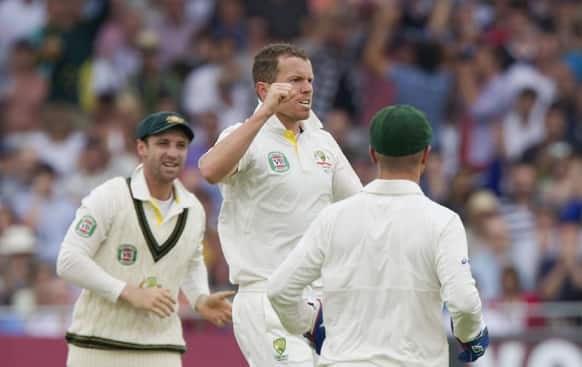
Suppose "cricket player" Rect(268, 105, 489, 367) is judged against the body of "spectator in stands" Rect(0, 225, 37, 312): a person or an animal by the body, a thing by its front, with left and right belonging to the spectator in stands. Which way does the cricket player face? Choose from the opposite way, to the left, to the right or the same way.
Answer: the opposite way

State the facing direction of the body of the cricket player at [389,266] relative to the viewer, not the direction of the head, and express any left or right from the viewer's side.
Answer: facing away from the viewer

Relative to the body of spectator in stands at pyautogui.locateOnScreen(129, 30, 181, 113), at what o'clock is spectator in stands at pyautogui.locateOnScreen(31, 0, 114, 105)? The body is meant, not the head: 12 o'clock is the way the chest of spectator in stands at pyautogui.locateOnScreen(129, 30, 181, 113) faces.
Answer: spectator in stands at pyautogui.locateOnScreen(31, 0, 114, 105) is roughly at 4 o'clock from spectator in stands at pyautogui.locateOnScreen(129, 30, 181, 113).

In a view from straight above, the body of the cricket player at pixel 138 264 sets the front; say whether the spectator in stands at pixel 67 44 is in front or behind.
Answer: behind

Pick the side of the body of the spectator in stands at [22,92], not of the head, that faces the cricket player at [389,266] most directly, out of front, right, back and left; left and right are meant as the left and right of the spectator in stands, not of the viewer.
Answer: front

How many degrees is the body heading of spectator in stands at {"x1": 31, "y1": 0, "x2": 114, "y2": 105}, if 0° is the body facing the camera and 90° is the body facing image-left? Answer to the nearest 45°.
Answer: approximately 0°

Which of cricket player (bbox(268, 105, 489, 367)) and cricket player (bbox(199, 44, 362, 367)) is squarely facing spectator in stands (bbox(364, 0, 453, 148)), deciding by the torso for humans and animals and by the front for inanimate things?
cricket player (bbox(268, 105, 489, 367))

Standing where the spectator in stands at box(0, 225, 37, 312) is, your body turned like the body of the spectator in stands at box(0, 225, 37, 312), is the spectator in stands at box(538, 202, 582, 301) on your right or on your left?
on your left
